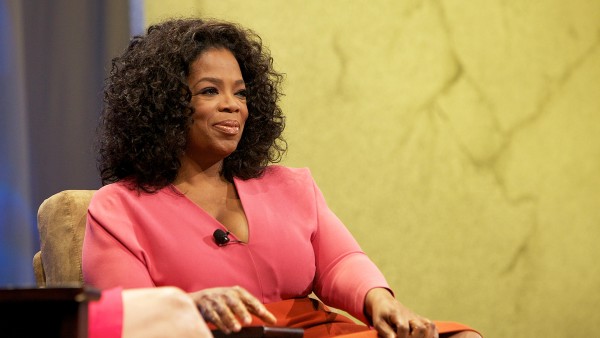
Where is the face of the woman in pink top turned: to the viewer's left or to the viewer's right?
to the viewer's right

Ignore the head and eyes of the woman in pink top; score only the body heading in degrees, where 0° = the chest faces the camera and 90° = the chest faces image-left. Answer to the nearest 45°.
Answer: approximately 315°
